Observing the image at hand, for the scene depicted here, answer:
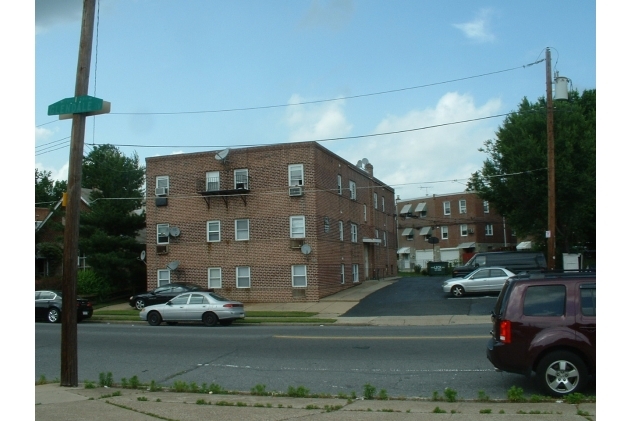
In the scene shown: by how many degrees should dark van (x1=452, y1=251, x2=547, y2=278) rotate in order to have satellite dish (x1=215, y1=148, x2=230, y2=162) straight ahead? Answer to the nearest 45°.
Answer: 0° — it already faces it

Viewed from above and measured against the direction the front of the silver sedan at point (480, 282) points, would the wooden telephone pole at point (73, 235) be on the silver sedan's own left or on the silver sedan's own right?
on the silver sedan's own left

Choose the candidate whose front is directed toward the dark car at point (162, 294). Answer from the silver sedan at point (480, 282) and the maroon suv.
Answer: the silver sedan

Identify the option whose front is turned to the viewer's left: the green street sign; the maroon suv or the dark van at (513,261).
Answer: the dark van

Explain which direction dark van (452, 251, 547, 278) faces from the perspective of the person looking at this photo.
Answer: facing to the left of the viewer

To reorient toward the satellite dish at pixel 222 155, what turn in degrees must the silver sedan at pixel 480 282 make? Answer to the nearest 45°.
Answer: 0° — it already faces it

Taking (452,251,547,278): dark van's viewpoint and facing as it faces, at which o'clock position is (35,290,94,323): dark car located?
(35,290,94,323): dark car is roughly at 11 o'clock from (452,251,547,278): dark van.

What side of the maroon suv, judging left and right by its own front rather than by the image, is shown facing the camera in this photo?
right

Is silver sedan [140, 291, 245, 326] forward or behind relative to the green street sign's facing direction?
behind

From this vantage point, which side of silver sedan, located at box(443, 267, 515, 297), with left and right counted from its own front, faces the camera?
left

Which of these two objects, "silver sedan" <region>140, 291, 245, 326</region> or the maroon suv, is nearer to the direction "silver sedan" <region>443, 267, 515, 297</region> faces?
the silver sedan
